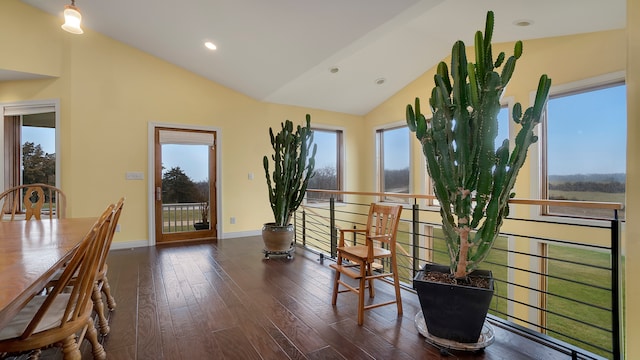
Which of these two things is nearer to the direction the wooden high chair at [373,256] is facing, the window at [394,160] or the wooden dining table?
the wooden dining table

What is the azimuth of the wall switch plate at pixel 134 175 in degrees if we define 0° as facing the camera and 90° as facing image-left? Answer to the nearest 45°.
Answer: approximately 0°

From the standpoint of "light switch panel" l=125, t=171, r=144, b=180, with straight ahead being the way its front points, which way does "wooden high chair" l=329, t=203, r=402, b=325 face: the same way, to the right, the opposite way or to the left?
to the right

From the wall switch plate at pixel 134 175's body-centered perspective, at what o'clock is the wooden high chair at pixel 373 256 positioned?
The wooden high chair is roughly at 11 o'clock from the wall switch plate.

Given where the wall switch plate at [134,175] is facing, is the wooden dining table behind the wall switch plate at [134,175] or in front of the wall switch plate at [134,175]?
in front

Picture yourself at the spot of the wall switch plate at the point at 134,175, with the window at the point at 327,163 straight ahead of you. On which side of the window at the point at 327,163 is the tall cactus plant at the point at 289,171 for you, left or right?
right

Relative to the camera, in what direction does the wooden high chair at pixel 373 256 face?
facing the viewer and to the left of the viewer

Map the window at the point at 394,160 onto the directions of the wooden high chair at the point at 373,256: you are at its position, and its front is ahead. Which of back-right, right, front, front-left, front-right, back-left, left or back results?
back-right

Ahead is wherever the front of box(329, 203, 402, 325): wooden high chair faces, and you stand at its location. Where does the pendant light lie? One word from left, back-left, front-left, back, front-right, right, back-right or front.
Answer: front-right

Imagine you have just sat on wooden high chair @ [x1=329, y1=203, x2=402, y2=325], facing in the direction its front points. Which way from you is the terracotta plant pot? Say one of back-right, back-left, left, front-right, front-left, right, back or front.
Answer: right

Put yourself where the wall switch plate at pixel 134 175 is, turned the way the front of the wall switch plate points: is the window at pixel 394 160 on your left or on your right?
on your left

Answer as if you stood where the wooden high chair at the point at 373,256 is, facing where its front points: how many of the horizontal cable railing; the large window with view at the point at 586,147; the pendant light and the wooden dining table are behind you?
2

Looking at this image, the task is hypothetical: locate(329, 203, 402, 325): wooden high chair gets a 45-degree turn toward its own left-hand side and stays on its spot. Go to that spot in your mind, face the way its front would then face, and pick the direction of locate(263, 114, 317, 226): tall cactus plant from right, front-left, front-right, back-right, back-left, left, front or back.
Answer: back-right

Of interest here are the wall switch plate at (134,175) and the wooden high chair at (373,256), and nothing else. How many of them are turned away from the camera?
0

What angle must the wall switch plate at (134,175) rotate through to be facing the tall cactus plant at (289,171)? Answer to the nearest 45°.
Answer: approximately 45° to its left
